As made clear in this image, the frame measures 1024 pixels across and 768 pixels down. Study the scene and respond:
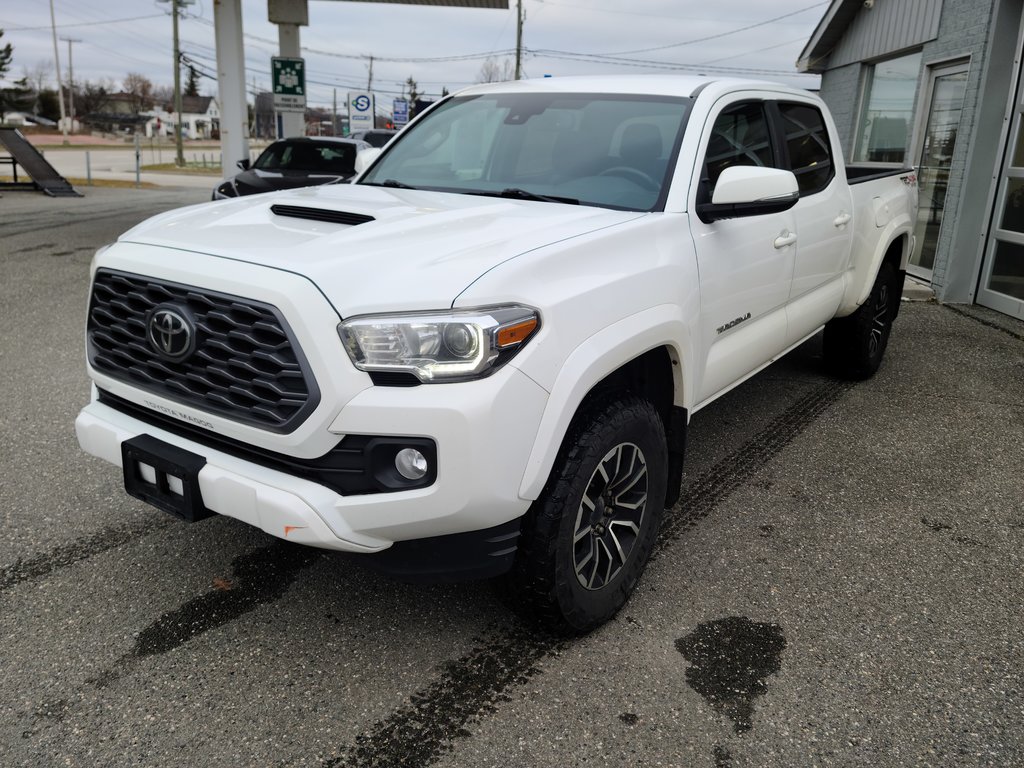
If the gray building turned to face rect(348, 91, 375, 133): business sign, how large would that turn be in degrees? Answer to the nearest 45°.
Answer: approximately 90° to its right

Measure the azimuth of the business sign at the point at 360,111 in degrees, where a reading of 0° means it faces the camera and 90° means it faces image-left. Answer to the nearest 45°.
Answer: approximately 0°

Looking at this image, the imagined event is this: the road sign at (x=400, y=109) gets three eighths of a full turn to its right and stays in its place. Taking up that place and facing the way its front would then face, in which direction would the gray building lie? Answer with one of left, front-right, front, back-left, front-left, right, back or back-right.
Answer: back-left

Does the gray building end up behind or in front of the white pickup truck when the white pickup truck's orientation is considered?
behind

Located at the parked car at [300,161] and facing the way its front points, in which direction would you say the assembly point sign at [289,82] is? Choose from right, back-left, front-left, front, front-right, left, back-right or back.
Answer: back-right

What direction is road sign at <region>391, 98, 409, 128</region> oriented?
toward the camera

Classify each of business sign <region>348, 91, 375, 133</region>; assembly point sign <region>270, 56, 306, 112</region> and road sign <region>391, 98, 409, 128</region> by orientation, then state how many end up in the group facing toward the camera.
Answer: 3

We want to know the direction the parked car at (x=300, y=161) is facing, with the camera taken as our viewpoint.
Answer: facing the viewer and to the left of the viewer

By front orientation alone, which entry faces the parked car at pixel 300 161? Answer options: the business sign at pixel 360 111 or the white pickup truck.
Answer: the business sign

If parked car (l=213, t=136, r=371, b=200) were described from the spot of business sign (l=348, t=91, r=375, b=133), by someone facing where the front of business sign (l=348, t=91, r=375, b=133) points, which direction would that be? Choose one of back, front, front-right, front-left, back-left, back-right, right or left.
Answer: front

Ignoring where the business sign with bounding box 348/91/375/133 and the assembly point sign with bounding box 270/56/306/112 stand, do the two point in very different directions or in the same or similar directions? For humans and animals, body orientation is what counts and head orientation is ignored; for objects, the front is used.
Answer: same or similar directions

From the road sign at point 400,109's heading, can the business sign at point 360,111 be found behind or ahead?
ahead
